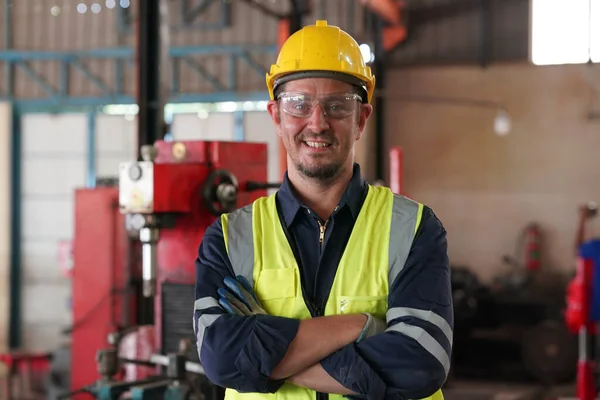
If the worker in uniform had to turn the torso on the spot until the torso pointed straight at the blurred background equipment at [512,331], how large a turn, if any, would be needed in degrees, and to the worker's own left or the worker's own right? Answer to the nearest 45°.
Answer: approximately 180°

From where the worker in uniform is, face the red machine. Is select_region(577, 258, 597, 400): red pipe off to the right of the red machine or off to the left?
right

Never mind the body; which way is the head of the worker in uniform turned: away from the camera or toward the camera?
toward the camera

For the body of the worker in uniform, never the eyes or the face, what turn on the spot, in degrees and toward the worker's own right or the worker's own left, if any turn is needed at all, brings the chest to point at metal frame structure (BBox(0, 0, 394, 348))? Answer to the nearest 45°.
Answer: approximately 180°

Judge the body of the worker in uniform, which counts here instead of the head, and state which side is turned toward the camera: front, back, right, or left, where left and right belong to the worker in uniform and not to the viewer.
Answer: front

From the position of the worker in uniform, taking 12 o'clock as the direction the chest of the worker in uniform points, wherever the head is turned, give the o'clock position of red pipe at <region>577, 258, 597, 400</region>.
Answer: The red pipe is roughly at 7 o'clock from the worker in uniform.

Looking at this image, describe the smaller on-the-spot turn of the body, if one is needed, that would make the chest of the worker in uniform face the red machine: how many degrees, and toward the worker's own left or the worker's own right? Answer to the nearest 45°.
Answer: approximately 180°

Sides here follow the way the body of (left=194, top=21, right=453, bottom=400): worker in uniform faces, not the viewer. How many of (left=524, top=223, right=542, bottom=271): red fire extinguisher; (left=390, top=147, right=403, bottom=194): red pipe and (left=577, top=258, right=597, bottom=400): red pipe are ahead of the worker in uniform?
0

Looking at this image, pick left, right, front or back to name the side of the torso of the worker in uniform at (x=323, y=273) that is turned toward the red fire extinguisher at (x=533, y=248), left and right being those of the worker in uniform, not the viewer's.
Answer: back

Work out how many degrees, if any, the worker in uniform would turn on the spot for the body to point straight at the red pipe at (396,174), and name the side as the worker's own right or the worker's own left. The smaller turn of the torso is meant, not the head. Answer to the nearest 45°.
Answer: approximately 180°
